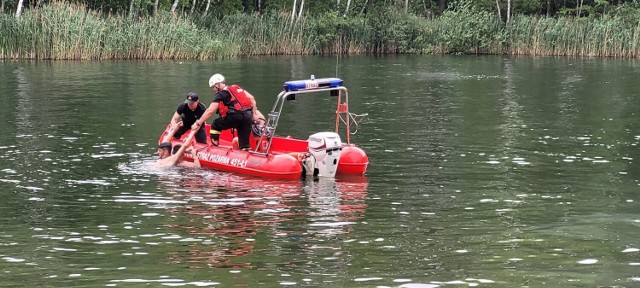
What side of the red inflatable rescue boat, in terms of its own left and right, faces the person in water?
front

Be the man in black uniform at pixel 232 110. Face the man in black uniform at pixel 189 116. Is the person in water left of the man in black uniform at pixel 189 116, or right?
left

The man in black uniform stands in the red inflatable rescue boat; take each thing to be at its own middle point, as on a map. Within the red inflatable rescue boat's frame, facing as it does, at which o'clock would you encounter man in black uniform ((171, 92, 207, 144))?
The man in black uniform is roughly at 12 o'clock from the red inflatable rescue boat.

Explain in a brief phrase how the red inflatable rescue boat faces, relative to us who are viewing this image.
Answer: facing away from the viewer and to the left of the viewer
